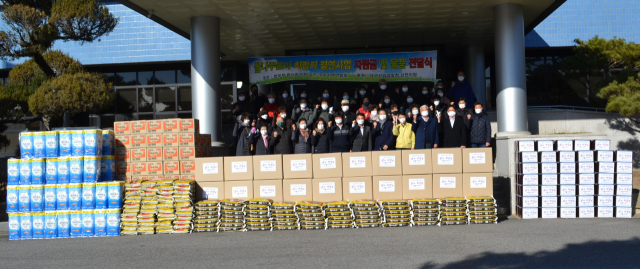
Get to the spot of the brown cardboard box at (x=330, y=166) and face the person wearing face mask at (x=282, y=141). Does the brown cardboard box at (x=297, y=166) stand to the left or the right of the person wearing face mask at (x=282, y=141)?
left

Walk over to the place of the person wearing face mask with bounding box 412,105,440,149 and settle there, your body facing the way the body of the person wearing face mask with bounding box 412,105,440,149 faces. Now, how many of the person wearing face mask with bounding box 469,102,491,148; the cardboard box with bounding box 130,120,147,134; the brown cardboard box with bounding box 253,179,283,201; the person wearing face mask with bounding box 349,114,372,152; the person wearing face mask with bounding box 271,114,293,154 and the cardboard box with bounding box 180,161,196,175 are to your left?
1

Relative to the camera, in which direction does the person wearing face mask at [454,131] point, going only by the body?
toward the camera

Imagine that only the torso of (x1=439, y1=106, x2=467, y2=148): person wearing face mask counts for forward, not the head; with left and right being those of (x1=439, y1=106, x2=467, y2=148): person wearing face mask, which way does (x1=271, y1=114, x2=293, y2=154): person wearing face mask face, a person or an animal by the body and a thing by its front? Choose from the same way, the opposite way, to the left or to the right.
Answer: the same way

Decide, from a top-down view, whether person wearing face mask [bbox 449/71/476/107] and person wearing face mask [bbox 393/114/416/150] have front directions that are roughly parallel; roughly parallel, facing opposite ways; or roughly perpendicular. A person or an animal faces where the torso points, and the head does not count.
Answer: roughly parallel

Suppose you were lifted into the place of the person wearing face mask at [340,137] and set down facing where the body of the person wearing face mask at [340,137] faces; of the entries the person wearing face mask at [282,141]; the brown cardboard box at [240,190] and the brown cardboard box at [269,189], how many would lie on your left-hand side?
0

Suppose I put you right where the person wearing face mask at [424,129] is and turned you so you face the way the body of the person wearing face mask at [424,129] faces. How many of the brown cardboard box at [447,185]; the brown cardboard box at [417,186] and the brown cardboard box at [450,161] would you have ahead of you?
3

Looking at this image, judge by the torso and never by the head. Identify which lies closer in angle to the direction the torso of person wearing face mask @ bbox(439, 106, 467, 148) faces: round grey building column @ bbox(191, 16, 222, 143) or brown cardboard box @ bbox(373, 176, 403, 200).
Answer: the brown cardboard box

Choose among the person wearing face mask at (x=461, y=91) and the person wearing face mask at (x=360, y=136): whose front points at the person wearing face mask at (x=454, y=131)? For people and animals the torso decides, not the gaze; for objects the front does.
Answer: the person wearing face mask at (x=461, y=91)

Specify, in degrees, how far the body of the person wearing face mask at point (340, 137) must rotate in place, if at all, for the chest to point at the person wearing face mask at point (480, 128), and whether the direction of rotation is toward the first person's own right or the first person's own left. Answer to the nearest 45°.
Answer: approximately 90° to the first person's own left

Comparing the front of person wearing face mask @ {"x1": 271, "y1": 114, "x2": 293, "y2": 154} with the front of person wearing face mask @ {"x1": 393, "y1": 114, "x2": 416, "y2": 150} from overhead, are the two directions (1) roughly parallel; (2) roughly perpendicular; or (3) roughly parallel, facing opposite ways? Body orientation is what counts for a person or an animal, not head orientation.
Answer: roughly parallel

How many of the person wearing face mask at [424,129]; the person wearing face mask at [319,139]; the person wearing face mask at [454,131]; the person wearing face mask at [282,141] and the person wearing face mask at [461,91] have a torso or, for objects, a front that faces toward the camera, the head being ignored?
5

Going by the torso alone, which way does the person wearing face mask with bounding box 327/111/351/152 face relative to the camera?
toward the camera

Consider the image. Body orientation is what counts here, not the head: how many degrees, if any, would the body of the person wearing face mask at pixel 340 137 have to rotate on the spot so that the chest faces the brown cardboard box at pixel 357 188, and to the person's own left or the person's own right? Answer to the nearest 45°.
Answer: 0° — they already face it

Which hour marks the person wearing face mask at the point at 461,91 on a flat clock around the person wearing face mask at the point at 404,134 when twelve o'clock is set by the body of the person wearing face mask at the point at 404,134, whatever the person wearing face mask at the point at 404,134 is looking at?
the person wearing face mask at the point at 461,91 is roughly at 7 o'clock from the person wearing face mask at the point at 404,134.

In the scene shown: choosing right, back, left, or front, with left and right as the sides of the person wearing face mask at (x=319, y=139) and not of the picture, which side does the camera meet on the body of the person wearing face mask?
front

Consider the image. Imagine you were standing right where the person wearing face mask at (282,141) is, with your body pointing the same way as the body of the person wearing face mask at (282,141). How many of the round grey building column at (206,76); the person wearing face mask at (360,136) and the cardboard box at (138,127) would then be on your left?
1

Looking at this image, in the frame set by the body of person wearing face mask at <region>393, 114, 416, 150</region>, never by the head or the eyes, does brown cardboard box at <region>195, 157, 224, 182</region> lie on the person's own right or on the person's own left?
on the person's own right

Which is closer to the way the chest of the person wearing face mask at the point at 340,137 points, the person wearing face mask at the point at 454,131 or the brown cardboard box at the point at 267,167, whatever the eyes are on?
the brown cardboard box

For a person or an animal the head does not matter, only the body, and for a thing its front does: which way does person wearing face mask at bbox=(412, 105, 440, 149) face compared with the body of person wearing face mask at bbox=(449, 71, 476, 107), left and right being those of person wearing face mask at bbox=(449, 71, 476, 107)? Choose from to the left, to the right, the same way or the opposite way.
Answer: the same way
